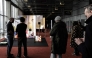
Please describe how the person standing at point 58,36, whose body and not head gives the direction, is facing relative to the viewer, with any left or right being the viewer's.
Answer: facing away from the viewer and to the left of the viewer
